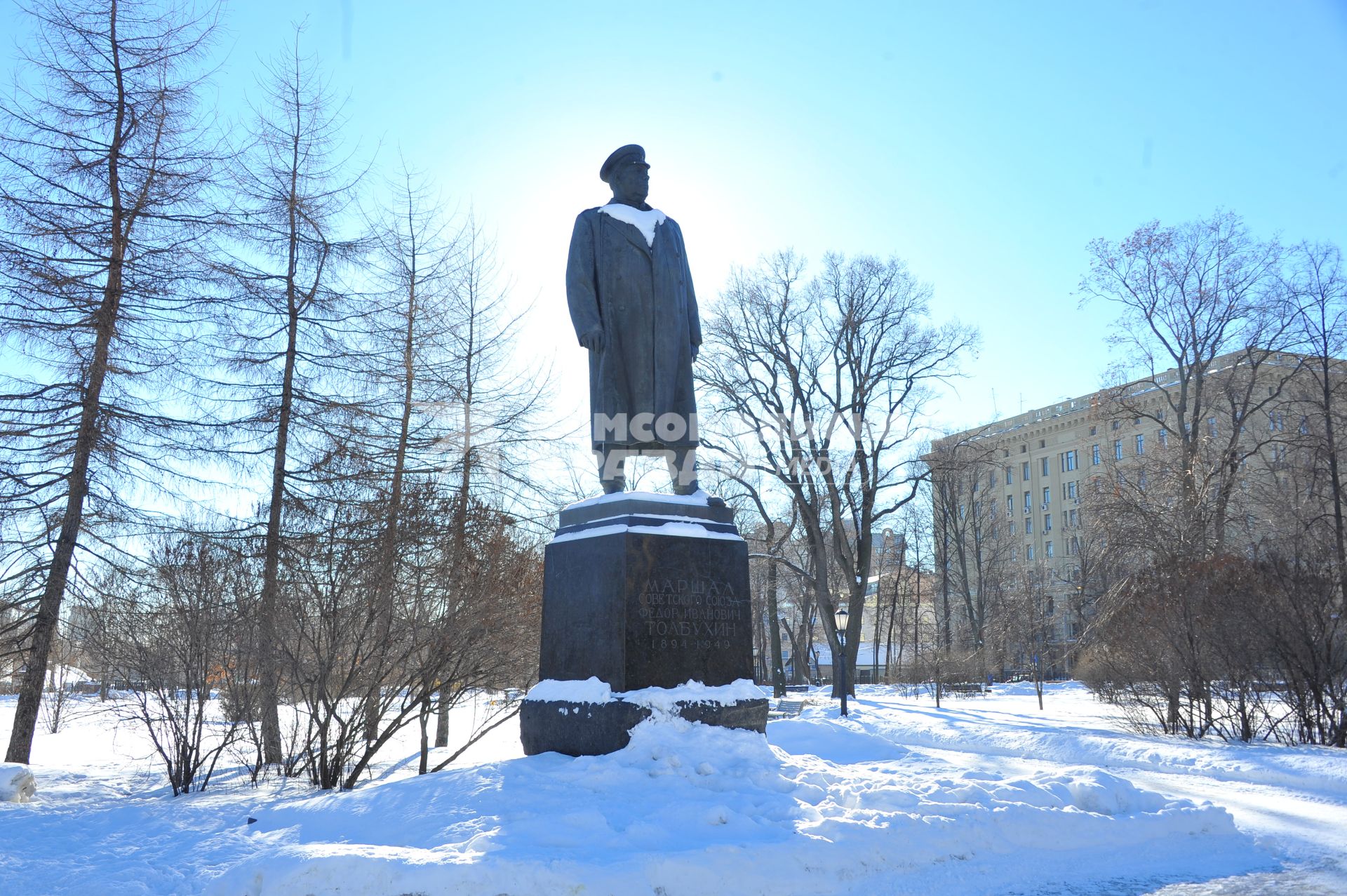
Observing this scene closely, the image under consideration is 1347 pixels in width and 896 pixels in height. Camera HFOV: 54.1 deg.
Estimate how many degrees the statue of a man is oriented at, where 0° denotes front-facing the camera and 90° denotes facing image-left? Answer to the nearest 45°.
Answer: approximately 315°

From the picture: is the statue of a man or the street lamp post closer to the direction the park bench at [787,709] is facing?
the statue of a man

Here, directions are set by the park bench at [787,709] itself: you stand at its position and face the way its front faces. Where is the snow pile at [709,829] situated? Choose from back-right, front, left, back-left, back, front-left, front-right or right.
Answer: front-left

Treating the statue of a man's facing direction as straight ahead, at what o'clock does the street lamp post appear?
The street lamp post is roughly at 8 o'clock from the statue of a man.

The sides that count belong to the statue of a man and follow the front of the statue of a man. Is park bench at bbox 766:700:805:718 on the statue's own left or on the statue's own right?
on the statue's own left

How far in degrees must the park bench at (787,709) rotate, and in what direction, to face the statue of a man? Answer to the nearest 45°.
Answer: approximately 45° to its left

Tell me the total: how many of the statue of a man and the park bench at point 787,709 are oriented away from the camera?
0

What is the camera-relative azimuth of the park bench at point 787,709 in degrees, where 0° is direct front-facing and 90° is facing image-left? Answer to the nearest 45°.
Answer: approximately 45°

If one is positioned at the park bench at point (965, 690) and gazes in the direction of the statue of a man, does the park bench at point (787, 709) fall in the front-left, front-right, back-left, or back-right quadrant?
front-right

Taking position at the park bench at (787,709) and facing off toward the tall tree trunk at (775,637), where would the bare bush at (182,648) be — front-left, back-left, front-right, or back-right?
back-left

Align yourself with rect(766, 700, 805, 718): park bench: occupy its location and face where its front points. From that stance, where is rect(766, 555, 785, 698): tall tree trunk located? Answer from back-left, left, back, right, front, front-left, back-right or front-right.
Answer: back-right

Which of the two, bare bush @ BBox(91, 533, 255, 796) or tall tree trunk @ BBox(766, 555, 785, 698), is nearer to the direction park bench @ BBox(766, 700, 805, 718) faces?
the bare bush
